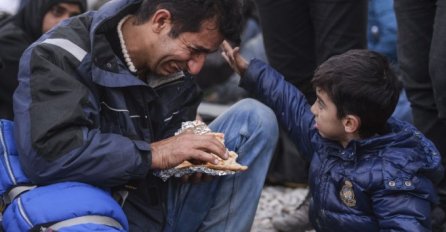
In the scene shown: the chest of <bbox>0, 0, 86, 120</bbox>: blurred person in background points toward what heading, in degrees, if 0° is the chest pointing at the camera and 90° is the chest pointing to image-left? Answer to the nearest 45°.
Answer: approximately 315°

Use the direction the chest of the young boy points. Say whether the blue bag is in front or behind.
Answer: in front

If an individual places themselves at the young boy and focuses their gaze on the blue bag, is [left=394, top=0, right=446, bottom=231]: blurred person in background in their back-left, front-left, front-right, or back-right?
back-right

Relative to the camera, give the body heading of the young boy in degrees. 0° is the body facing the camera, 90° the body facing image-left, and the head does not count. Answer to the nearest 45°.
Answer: approximately 45°

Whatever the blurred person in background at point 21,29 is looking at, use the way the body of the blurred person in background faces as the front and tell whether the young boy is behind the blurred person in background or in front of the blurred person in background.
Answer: in front

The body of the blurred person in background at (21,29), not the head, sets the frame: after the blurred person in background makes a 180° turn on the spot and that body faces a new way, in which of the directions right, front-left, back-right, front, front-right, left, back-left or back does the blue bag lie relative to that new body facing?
back-left

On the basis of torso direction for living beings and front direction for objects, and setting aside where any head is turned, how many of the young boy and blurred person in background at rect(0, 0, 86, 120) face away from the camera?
0

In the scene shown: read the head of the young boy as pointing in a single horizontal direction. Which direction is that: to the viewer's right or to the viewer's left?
to the viewer's left
